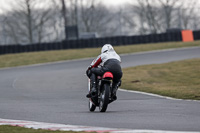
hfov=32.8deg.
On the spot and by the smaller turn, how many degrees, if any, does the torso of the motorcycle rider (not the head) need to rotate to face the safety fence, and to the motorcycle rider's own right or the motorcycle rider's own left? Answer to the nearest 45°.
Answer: approximately 45° to the motorcycle rider's own right

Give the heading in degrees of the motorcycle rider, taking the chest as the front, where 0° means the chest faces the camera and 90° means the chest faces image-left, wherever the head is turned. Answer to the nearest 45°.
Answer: approximately 135°
